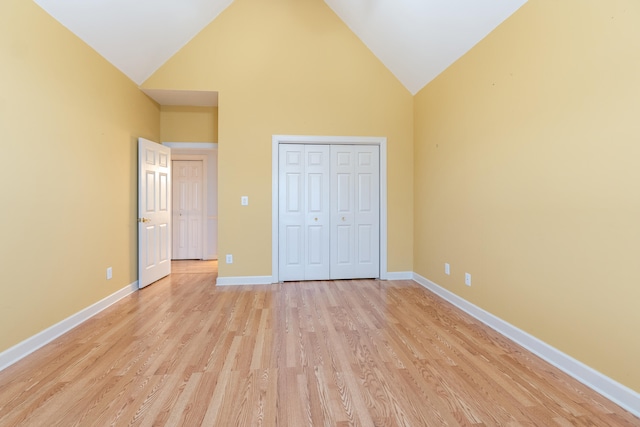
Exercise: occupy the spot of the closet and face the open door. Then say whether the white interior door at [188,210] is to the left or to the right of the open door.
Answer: right

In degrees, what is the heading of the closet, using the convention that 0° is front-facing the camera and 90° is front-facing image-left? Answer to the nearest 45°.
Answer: approximately 0°

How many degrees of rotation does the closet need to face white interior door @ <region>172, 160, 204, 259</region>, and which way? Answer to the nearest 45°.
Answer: approximately 135° to its right

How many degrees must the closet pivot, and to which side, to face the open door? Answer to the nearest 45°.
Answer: approximately 90° to its right

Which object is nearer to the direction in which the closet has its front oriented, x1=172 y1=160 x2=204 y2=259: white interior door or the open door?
the open door

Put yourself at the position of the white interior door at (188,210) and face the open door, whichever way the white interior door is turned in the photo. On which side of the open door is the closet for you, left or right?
left
